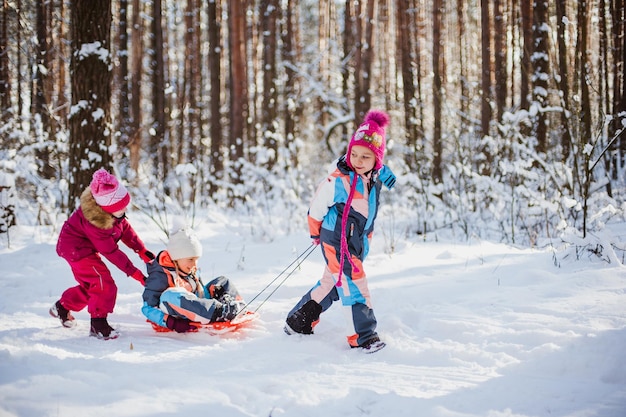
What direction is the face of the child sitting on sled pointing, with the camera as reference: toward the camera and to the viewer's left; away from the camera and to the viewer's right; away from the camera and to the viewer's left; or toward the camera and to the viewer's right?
toward the camera and to the viewer's right

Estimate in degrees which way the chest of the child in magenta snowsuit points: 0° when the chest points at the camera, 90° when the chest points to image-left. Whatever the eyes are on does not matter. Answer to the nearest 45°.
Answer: approximately 270°

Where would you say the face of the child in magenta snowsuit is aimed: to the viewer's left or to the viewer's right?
to the viewer's right
